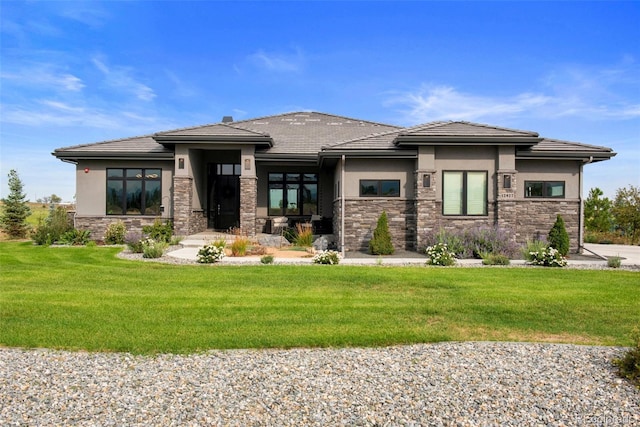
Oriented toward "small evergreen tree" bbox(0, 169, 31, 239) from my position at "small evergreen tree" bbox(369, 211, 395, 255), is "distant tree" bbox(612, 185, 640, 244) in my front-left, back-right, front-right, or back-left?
back-right

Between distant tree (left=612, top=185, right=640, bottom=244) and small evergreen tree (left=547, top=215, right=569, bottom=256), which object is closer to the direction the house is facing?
the small evergreen tree

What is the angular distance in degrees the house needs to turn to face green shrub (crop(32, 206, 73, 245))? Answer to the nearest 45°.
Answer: approximately 90° to its right

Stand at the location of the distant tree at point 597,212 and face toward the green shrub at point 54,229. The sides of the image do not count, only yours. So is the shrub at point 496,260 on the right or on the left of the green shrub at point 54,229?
left

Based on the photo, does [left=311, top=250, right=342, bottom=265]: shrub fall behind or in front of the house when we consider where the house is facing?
in front

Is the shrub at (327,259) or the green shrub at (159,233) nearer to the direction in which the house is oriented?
the shrub

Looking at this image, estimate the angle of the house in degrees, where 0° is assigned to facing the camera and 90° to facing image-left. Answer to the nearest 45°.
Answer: approximately 0°

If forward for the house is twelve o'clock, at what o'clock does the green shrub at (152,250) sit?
The green shrub is roughly at 2 o'clock from the house.

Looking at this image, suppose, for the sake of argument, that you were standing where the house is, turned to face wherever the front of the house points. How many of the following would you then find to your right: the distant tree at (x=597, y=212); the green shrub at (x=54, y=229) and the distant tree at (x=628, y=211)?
1

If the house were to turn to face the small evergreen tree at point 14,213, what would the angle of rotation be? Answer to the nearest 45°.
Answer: approximately 90° to its right

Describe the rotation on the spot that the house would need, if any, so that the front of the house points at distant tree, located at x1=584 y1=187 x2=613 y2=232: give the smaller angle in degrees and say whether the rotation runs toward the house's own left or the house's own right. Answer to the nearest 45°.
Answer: approximately 135° to the house's own left

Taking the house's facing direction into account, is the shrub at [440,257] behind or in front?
in front

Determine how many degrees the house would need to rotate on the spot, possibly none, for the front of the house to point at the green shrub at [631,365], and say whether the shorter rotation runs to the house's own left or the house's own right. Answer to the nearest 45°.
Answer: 0° — it already faces it
